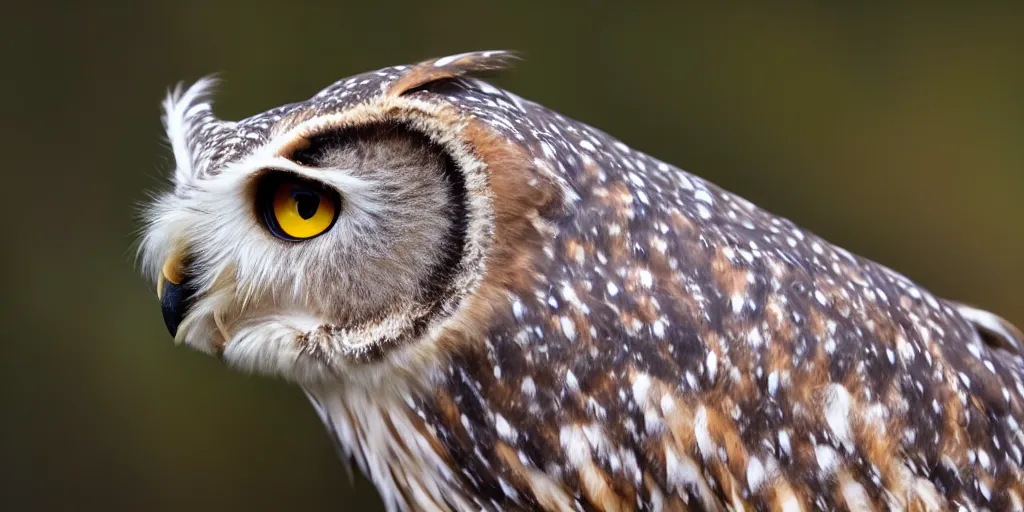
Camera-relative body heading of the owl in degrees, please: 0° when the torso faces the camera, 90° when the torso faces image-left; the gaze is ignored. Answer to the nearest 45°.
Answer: approximately 90°
